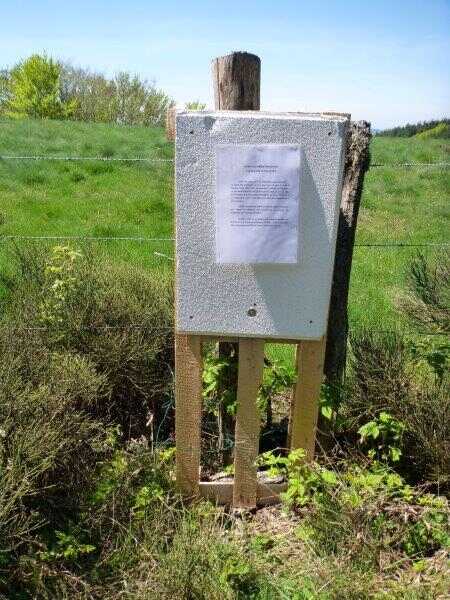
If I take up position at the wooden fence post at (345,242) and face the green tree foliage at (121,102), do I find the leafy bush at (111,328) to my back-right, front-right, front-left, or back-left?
front-left

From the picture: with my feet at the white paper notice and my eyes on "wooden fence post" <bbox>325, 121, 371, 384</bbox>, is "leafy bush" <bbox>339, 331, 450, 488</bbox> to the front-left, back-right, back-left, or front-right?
front-right

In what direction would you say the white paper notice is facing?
toward the camera

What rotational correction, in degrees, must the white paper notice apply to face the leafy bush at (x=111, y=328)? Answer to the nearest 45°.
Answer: approximately 135° to its right

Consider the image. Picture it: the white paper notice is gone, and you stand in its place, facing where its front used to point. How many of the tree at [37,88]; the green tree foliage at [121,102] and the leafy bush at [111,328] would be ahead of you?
0

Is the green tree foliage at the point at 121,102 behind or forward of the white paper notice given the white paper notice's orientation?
behind
